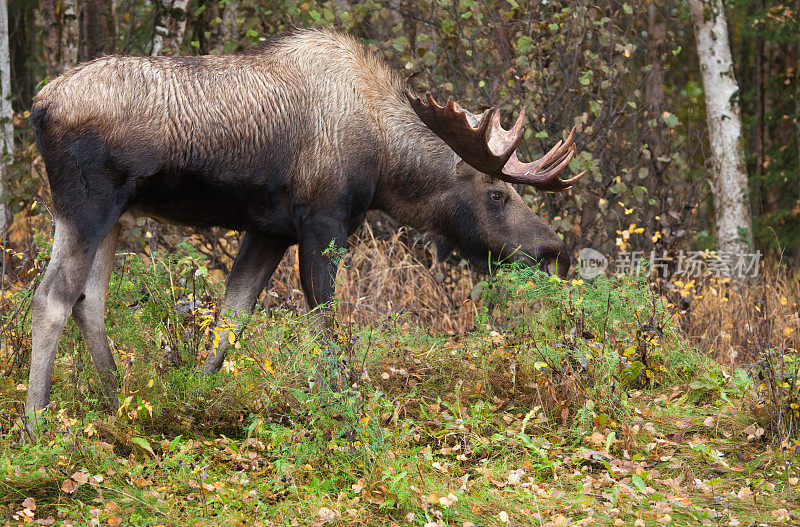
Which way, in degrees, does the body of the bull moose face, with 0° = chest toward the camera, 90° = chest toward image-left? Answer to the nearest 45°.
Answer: approximately 270°

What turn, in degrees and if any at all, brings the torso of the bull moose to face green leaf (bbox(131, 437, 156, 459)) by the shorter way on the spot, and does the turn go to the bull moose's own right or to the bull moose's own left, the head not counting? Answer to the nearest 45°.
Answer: approximately 90° to the bull moose's own right
